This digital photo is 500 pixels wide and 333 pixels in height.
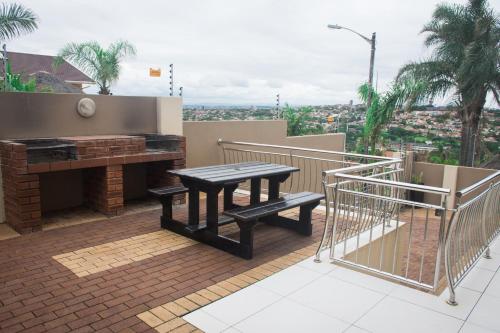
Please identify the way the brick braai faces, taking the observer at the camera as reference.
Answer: facing the viewer and to the right of the viewer

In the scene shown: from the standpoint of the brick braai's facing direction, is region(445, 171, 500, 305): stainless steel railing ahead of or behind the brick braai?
ahead

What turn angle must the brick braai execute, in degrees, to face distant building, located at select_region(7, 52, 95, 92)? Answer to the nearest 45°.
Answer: approximately 135° to its left

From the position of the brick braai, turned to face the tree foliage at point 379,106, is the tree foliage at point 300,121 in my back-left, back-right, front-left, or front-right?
front-left

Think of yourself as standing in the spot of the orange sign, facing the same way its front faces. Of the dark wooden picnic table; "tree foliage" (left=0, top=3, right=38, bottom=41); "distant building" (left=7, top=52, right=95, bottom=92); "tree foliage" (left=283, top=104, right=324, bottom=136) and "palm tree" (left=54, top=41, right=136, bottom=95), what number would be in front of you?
1

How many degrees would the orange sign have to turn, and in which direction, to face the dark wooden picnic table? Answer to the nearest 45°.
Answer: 0° — it already faces it

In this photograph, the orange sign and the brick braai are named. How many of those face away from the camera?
0

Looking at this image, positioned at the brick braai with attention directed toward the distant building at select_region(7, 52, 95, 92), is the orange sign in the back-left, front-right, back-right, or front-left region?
front-right

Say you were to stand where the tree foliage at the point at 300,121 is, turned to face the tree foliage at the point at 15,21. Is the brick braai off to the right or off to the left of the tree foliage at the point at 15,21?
left

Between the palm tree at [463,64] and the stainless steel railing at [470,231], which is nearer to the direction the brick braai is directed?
the stainless steel railing

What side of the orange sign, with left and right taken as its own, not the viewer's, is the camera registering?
front
